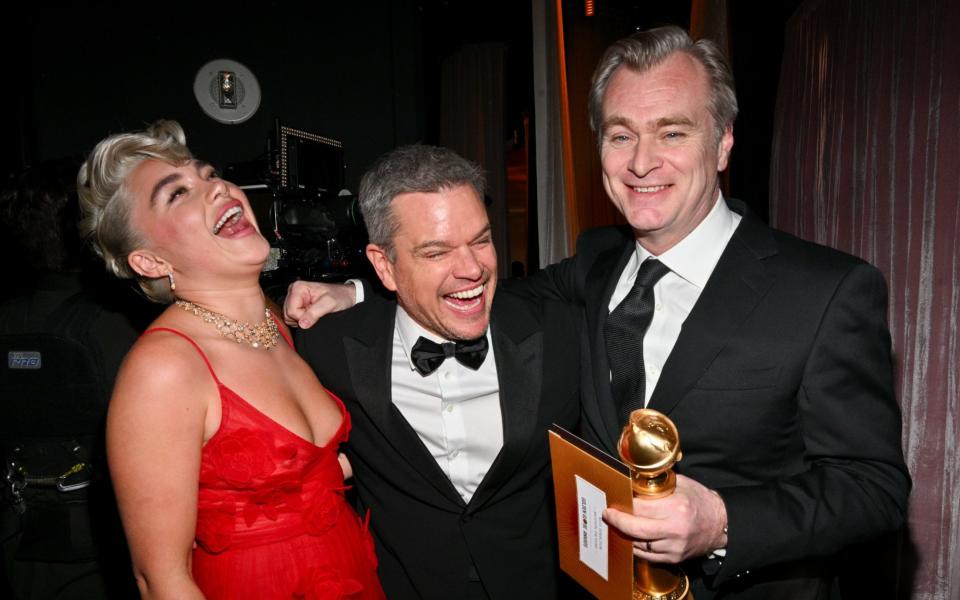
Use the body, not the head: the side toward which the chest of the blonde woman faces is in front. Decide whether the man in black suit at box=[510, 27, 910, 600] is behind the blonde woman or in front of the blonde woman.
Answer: in front

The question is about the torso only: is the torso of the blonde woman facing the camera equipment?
no

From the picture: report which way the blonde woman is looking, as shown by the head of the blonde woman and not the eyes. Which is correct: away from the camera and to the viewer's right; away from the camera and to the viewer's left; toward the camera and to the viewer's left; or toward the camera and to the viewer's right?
toward the camera and to the viewer's right

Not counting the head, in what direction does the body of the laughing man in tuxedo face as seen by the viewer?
toward the camera

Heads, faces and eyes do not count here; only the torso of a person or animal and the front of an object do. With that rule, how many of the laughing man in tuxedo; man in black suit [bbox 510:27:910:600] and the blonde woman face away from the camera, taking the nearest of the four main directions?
0

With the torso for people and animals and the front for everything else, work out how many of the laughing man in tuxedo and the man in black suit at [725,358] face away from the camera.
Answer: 0

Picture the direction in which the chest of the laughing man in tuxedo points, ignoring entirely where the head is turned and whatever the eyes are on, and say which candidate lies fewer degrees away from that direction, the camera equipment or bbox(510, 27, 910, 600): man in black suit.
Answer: the man in black suit

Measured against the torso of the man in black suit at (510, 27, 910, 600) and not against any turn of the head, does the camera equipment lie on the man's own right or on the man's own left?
on the man's own right

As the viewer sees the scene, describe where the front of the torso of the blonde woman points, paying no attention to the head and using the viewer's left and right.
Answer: facing the viewer and to the right of the viewer

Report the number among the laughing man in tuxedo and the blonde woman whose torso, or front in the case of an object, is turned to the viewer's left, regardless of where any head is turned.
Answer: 0
